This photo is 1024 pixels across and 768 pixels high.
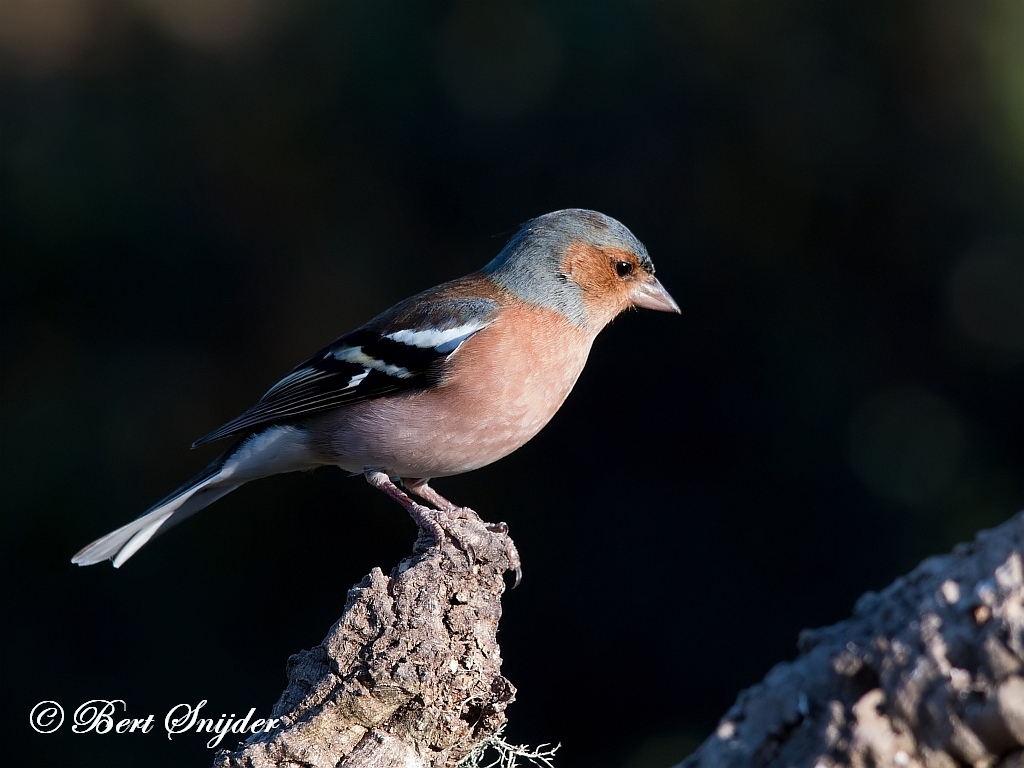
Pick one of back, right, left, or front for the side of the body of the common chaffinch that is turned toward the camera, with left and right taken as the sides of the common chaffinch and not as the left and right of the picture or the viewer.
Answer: right
